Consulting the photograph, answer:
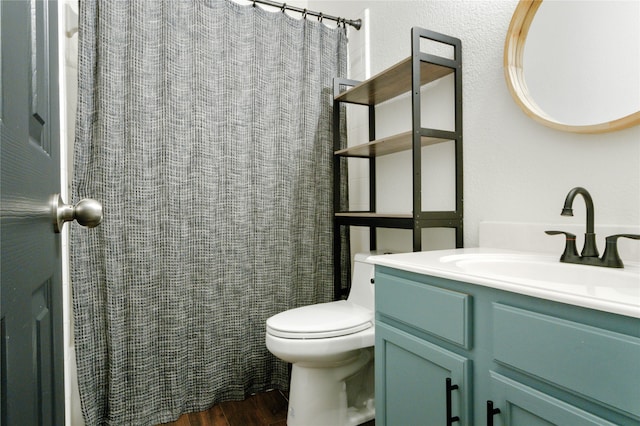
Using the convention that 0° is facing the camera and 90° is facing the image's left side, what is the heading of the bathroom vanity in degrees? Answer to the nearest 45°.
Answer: approximately 45°

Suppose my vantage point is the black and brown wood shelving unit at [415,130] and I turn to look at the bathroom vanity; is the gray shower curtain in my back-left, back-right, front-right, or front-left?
back-right

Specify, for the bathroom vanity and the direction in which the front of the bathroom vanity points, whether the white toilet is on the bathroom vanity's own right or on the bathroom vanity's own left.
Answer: on the bathroom vanity's own right

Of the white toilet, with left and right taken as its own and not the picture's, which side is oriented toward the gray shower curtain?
right

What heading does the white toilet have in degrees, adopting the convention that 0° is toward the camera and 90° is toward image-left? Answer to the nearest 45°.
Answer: approximately 45°

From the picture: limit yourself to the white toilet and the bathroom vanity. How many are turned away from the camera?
0
